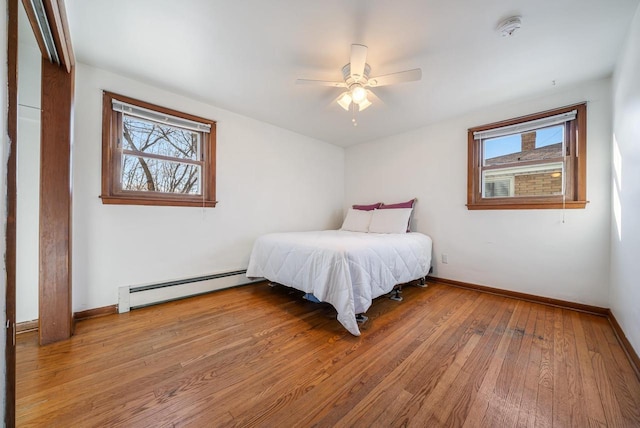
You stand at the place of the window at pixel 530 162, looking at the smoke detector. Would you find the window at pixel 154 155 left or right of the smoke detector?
right

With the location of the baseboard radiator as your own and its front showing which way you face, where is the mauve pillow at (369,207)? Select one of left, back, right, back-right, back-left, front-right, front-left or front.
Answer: front-left

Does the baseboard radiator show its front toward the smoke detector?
yes

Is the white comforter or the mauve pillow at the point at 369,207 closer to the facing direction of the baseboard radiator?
the white comforter

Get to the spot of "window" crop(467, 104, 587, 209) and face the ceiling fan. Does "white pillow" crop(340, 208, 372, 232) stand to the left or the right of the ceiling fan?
right

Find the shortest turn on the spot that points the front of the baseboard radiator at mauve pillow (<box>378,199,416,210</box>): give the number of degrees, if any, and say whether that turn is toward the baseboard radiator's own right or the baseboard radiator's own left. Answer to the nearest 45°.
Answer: approximately 45° to the baseboard radiator's own left

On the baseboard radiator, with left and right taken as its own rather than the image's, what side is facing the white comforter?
left
